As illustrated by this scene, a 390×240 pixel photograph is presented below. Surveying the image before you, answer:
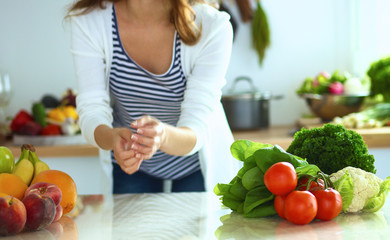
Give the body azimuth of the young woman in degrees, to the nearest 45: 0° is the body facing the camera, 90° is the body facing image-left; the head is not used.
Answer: approximately 0°

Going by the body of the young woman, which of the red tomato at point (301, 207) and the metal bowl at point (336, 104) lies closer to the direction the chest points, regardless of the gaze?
the red tomato

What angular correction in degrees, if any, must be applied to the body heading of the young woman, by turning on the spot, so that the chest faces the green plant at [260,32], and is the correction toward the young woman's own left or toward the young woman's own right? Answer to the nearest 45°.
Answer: approximately 135° to the young woman's own left
